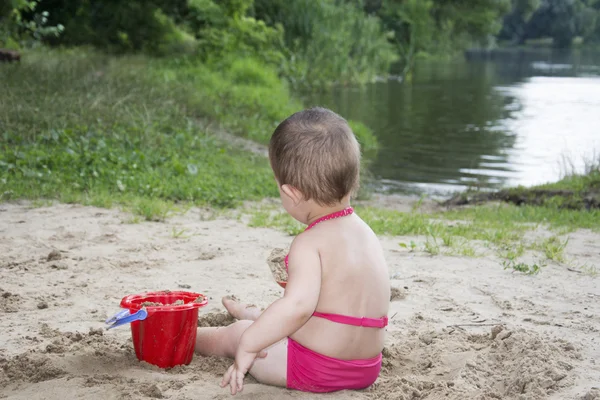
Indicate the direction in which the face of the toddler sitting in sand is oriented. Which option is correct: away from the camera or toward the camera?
away from the camera

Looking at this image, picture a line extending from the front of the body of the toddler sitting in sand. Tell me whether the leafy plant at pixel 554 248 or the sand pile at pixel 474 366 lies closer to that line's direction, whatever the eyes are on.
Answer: the leafy plant

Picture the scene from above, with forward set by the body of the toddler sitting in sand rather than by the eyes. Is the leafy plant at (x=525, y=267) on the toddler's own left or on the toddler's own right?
on the toddler's own right

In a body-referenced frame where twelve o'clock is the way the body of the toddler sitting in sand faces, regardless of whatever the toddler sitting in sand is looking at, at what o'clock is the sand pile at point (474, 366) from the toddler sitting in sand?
The sand pile is roughly at 4 o'clock from the toddler sitting in sand.

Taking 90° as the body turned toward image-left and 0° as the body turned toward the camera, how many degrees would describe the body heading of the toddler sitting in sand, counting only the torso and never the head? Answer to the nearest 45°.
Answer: approximately 135°

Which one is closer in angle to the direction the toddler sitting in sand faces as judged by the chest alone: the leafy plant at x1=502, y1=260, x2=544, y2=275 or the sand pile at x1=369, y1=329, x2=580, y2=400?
the leafy plant

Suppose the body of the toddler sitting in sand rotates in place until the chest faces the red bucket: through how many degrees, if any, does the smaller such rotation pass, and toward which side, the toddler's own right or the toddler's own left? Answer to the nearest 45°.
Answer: approximately 45° to the toddler's own left
